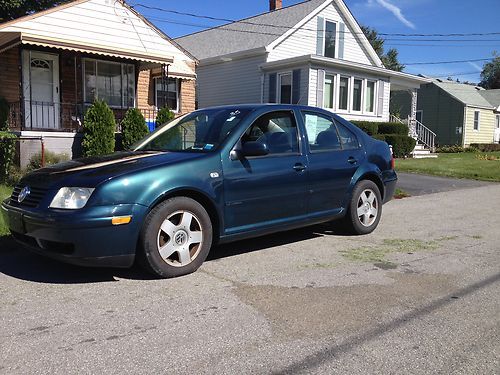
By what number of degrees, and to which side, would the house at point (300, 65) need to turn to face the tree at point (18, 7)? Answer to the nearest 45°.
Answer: approximately 135° to its right

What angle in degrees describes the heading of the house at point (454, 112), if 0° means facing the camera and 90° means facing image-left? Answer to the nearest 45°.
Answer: approximately 315°

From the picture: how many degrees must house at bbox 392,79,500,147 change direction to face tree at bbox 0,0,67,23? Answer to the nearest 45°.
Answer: approximately 90° to its right

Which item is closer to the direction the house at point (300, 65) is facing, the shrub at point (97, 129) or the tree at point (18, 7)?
the shrub

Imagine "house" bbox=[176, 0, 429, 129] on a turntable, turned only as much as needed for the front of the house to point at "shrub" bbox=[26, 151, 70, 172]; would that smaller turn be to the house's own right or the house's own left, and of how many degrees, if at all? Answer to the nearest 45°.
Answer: approximately 90° to the house's own right

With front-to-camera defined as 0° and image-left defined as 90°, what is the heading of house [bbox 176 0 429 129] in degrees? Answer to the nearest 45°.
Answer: approximately 315°

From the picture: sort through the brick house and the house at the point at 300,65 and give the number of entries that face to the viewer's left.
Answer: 0

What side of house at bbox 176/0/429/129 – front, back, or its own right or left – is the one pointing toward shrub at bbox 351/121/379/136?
front

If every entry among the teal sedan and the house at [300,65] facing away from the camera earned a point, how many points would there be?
0

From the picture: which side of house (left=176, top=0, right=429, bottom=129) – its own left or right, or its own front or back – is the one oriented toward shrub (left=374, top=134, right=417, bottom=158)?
front

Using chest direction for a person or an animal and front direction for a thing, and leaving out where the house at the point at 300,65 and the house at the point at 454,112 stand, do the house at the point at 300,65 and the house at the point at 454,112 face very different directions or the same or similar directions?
same or similar directions

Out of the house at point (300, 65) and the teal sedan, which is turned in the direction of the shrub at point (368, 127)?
the house

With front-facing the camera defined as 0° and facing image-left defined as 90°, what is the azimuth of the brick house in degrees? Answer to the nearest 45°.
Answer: approximately 315°

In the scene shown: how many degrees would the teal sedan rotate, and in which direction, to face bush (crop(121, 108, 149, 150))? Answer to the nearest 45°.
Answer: approximately 135° to its right

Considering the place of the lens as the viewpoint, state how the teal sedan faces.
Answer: facing the viewer and to the left of the viewer

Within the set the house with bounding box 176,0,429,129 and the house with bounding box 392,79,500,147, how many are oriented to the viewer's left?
0

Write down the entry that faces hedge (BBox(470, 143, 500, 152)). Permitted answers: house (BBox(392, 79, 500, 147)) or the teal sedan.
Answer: the house

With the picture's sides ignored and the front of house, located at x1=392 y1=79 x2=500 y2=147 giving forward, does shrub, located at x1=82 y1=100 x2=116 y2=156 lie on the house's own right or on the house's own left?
on the house's own right
